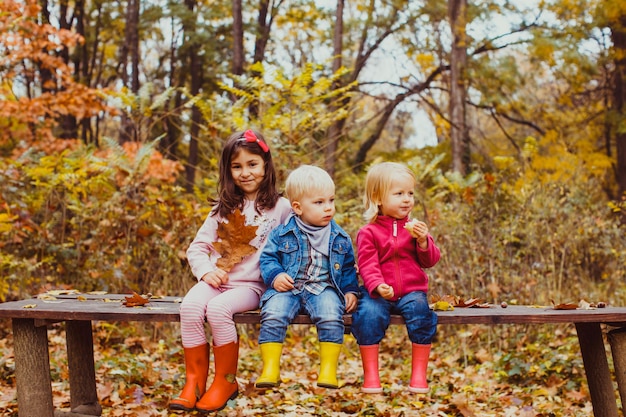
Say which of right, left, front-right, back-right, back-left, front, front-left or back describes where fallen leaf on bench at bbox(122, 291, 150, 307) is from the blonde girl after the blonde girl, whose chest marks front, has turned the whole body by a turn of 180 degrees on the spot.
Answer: left

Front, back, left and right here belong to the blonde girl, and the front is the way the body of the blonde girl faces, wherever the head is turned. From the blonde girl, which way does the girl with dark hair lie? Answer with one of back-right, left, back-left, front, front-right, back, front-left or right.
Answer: right

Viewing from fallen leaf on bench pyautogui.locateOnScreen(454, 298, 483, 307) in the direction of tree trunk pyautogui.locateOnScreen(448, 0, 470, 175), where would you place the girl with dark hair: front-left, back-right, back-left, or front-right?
back-left

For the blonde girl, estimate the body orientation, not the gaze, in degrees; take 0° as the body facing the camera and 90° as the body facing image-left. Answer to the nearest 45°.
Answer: approximately 0°

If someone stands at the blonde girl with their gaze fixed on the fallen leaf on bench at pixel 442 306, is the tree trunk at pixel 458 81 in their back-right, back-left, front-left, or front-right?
front-left

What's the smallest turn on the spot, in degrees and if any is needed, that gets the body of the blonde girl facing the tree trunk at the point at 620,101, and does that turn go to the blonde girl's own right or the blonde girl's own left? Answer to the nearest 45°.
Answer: approximately 135° to the blonde girl's own left

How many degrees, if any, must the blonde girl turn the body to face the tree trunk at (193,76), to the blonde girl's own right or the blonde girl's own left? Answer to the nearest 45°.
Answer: approximately 180°
